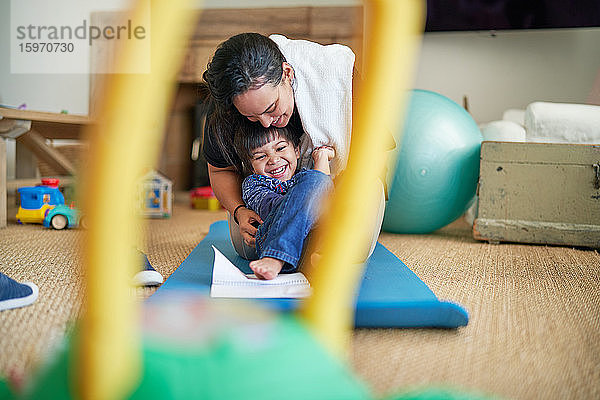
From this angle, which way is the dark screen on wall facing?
toward the camera

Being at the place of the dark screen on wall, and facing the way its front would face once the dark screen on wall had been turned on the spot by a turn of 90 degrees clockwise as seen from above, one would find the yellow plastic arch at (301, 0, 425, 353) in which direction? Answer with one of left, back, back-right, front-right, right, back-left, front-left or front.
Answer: left

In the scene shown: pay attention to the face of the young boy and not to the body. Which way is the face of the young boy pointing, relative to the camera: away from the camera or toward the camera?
toward the camera

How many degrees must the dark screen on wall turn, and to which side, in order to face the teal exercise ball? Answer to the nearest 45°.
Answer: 0° — it already faces it

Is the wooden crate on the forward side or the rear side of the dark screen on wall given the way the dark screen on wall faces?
on the forward side

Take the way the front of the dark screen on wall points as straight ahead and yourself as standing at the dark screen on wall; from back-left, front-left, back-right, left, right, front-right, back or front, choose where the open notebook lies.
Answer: front

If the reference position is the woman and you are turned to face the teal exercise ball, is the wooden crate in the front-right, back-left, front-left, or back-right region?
front-right

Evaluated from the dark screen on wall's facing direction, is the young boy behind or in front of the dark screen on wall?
in front

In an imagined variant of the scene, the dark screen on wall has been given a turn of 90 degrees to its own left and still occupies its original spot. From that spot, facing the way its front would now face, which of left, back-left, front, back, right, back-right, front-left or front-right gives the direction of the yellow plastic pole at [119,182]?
right

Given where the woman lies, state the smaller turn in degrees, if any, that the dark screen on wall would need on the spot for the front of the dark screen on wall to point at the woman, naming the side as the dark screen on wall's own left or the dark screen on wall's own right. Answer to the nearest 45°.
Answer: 0° — it already faces them

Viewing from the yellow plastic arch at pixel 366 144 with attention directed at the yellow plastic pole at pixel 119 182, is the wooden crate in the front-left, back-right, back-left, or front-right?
back-right

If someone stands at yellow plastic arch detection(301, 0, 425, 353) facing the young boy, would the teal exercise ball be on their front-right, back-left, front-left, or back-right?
front-right

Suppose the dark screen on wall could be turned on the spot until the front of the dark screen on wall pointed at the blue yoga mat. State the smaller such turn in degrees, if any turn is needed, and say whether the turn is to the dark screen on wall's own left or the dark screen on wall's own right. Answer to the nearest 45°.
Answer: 0° — it already faces it
